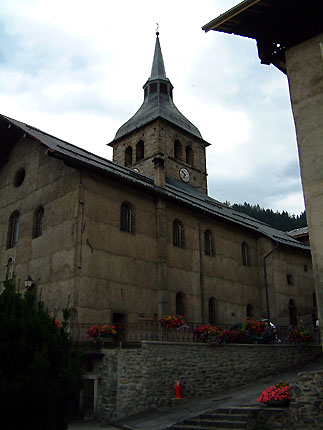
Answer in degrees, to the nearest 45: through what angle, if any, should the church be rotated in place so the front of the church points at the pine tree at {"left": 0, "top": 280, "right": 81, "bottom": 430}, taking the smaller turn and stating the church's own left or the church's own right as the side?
approximately 45° to the church's own left

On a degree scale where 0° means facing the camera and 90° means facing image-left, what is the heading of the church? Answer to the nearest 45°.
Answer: approximately 45°

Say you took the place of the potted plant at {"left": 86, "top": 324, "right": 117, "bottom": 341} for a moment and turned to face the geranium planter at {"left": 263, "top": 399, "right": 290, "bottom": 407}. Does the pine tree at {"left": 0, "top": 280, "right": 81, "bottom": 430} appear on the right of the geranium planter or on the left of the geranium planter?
right

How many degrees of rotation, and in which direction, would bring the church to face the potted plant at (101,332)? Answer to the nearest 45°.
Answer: approximately 45° to its left

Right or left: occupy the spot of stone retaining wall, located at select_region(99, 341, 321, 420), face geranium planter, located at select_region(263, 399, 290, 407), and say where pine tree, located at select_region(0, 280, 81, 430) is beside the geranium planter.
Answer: right

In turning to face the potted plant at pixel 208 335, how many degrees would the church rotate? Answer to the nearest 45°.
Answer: approximately 90° to its left
